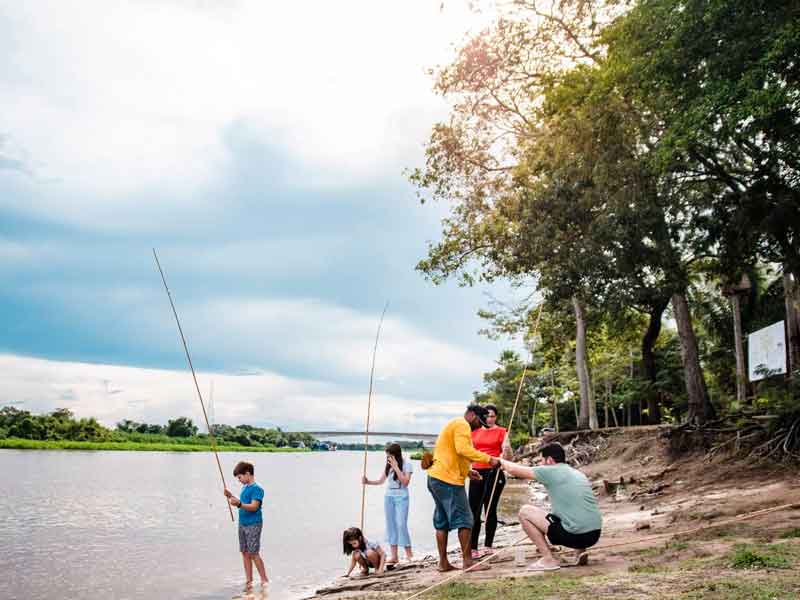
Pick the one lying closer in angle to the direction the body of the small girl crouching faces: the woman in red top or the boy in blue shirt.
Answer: the boy in blue shirt

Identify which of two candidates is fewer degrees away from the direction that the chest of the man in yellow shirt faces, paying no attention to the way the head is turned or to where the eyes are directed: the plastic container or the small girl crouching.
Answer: the plastic container

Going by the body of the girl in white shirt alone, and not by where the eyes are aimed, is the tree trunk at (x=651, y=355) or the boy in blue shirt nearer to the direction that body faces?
the boy in blue shirt

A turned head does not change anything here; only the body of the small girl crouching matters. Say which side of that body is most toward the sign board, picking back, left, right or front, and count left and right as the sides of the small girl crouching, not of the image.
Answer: back

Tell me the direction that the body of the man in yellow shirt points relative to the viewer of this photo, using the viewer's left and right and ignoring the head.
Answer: facing to the right of the viewer

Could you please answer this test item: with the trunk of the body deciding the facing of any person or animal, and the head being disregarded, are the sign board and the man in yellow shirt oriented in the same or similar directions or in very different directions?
very different directions

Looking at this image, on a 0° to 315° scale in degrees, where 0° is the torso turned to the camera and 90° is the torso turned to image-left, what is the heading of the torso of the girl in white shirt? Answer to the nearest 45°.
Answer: approximately 45°

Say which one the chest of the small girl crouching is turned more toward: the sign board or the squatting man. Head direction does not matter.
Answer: the squatting man

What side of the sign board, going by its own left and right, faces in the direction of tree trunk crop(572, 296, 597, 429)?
right
